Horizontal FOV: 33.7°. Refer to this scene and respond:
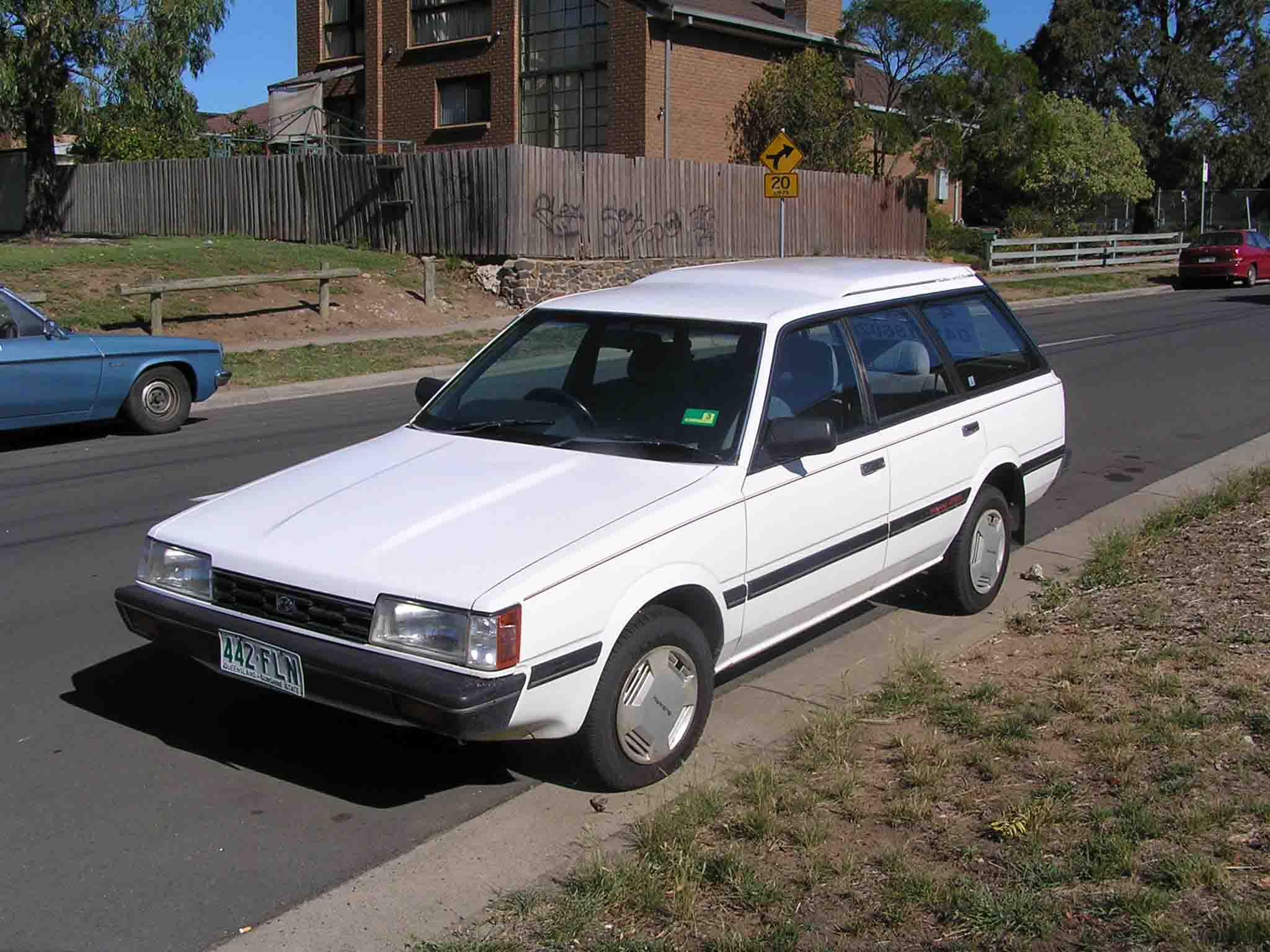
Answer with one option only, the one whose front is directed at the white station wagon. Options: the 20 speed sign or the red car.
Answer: the 20 speed sign

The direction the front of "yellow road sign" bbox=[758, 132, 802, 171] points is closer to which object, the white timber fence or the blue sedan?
the blue sedan

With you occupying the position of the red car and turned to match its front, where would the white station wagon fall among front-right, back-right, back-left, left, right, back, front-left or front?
back-right

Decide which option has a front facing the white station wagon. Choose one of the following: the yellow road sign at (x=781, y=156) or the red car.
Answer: the yellow road sign

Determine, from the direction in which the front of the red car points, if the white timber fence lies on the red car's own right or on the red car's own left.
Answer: on the red car's own left

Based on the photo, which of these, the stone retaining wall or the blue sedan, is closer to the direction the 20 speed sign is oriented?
the blue sedan

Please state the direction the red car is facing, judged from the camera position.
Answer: facing away from the viewer and to the right of the viewer

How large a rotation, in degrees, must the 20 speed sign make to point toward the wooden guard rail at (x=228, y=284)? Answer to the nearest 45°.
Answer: approximately 90° to its right
